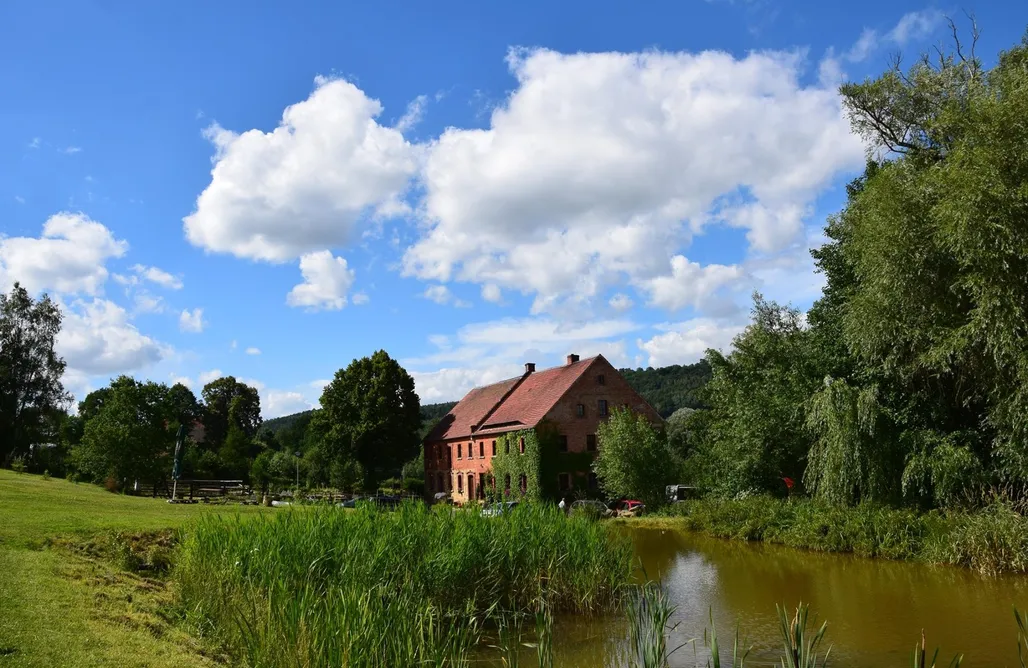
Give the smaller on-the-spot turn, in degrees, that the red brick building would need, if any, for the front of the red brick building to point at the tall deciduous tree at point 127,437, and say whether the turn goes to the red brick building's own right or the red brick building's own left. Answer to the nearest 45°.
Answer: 0° — it already faces it

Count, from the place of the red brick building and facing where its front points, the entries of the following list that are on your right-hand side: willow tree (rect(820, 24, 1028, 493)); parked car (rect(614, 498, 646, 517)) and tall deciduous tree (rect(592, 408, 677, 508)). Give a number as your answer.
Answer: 0

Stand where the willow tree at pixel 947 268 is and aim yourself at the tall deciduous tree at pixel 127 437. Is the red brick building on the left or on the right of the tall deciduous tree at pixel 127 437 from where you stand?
right

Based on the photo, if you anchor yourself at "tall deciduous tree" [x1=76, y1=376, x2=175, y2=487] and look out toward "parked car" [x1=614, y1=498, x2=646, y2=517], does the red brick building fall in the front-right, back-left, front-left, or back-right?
front-left

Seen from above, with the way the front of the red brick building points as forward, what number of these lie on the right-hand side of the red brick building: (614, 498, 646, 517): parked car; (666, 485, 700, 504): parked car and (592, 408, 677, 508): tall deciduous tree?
0

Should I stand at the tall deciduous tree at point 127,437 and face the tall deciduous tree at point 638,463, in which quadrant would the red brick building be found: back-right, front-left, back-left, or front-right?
front-left

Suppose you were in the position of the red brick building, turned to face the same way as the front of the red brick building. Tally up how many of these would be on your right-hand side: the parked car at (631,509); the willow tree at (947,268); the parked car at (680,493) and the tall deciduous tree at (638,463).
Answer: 0

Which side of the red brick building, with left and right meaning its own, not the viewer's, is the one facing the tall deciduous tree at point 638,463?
left

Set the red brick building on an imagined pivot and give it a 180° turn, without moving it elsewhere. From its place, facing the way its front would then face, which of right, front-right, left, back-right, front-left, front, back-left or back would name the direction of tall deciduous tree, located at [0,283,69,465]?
back-left

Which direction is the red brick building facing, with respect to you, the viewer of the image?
facing the viewer and to the left of the viewer

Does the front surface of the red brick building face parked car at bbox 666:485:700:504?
no

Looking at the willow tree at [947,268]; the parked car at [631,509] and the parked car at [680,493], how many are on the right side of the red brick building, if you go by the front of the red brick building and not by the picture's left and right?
0

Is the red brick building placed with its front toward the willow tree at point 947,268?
no
